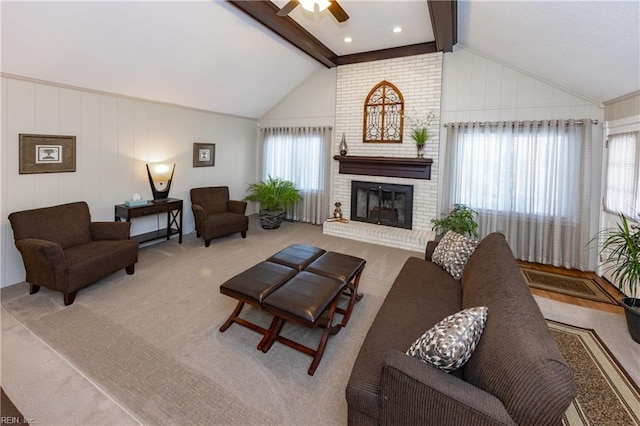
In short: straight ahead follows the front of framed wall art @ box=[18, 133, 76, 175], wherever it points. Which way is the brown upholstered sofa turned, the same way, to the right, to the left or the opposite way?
the opposite way

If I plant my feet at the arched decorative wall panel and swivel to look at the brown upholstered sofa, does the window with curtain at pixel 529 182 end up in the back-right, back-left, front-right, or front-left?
front-left

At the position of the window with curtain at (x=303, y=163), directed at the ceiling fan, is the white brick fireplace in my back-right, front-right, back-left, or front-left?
front-left

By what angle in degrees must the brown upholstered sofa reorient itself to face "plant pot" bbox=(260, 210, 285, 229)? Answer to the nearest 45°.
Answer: approximately 45° to its right

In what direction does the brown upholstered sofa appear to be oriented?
to the viewer's left

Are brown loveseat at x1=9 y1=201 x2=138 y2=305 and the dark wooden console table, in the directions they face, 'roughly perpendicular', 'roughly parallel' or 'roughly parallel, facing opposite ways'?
roughly parallel

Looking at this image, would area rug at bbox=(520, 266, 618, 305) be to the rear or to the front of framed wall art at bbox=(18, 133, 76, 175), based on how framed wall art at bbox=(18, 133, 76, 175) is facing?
to the front

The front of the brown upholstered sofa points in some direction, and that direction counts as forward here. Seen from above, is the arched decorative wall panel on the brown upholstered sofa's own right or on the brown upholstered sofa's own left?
on the brown upholstered sofa's own right

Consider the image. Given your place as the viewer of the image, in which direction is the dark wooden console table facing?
facing the viewer and to the right of the viewer

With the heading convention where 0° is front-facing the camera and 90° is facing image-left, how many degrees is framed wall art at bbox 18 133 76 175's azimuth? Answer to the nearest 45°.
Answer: approximately 315°

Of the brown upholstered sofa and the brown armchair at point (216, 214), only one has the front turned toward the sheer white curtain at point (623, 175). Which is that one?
the brown armchair

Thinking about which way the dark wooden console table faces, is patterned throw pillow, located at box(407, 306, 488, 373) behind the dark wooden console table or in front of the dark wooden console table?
in front

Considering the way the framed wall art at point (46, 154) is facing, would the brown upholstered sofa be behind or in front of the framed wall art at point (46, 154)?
in front

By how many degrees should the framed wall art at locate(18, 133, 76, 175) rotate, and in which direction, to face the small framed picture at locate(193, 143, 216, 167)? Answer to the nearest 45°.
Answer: approximately 90° to its left

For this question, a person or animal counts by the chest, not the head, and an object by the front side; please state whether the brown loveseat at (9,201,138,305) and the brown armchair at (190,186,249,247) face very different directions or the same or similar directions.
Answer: same or similar directions
